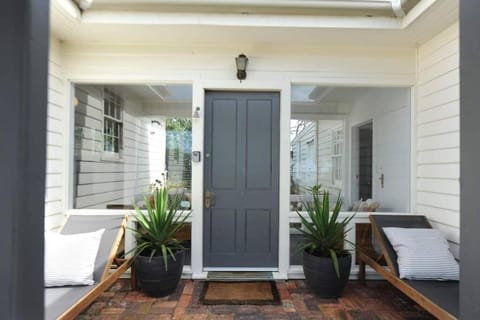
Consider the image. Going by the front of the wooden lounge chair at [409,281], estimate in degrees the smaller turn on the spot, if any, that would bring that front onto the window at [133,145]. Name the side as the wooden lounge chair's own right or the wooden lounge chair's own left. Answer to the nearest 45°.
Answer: approximately 135° to the wooden lounge chair's own right

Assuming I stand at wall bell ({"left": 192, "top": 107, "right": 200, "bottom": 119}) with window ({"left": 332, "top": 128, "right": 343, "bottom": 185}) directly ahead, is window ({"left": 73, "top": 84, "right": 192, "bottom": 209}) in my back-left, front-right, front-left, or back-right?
back-left

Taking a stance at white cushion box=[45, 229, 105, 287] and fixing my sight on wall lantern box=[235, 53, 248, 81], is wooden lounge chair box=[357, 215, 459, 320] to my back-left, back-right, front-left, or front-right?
front-right

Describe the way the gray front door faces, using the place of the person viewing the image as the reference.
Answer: facing the viewer

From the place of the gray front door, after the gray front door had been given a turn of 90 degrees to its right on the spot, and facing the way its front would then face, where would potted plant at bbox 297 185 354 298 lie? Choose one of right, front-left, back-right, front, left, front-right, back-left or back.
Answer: back-left

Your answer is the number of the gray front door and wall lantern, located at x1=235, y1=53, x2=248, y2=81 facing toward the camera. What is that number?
2

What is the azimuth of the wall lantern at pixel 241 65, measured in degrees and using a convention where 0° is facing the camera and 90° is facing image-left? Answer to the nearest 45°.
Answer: approximately 0°

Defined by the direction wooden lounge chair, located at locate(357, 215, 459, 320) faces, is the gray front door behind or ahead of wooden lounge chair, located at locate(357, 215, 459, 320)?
behind

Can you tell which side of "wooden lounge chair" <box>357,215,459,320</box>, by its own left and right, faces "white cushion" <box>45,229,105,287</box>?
right

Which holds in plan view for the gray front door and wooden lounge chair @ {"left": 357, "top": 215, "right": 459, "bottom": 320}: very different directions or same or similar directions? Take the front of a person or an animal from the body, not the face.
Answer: same or similar directions
